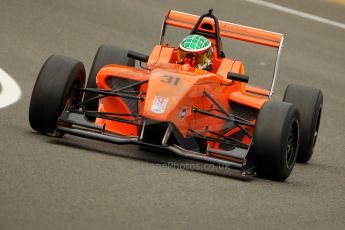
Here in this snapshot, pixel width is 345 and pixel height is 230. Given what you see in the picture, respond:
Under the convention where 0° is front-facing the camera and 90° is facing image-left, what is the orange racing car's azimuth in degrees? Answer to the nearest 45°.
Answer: approximately 0°
